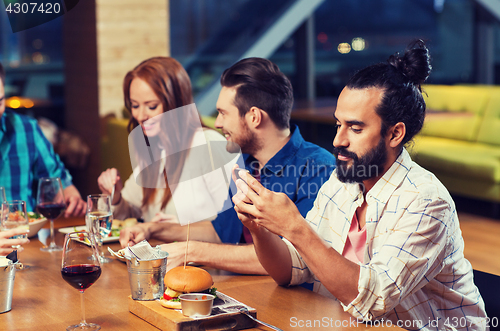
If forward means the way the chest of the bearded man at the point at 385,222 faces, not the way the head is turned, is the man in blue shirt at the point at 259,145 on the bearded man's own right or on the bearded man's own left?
on the bearded man's own right

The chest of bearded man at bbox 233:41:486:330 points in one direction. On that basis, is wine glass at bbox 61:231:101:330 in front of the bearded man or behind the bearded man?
in front

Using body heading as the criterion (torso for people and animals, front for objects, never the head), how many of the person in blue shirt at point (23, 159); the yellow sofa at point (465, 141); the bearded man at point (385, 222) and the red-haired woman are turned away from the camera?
0

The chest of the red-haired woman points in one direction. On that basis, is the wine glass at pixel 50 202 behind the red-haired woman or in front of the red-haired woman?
in front

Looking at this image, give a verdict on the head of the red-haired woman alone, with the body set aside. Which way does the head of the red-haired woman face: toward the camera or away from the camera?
toward the camera

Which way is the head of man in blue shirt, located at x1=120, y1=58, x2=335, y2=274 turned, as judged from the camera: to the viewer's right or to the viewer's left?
to the viewer's left

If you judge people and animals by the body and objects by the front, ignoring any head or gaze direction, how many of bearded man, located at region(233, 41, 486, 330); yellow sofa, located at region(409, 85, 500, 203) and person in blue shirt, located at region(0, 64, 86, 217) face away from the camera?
0

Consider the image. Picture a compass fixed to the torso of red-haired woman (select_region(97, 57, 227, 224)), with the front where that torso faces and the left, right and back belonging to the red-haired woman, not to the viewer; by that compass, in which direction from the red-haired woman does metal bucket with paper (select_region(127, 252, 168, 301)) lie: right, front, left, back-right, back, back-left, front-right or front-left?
front-left

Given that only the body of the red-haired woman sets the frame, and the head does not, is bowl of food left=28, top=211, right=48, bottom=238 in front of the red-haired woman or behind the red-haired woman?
in front

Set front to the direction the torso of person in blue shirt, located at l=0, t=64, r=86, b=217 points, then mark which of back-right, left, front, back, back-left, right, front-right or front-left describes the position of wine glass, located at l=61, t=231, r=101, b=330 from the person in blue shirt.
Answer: front

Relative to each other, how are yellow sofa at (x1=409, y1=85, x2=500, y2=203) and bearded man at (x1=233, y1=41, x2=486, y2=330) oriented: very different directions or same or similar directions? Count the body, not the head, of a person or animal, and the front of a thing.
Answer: same or similar directions

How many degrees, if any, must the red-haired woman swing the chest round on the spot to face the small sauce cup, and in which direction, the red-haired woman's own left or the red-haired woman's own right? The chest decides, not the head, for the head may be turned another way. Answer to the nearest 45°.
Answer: approximately 45° to the red-haired woman's own left

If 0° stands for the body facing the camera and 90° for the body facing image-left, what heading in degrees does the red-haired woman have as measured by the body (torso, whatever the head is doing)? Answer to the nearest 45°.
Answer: approximately 45°

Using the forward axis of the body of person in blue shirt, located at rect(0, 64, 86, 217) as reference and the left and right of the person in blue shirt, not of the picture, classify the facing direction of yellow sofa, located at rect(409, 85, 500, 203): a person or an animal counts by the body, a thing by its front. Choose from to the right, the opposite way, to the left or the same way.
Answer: to the right

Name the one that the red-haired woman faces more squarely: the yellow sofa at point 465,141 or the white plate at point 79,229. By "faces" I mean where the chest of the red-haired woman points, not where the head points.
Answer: the white plate

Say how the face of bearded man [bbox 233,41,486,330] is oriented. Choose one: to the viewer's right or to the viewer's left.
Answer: to the viewer's left
